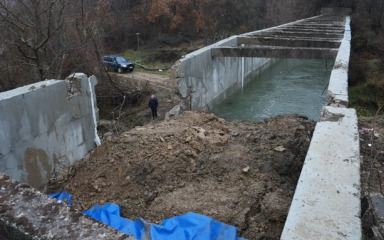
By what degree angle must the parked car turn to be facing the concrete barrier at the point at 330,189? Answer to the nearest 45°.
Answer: approximately 45° to its right

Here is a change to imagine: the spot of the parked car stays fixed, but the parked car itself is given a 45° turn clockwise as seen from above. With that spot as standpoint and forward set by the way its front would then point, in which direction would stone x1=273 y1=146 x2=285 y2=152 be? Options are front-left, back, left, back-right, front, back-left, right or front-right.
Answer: front

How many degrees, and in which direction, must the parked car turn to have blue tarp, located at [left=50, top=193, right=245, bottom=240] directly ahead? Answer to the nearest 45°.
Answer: approximately 45° to its right

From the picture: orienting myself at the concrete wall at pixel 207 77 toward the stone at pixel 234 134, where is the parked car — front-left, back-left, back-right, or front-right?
back-right

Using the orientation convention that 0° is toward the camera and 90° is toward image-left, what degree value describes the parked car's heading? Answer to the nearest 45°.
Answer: approximately 315°

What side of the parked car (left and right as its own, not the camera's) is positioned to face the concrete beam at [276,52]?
front

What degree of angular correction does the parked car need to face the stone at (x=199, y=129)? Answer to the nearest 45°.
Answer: approximately 45° to its right

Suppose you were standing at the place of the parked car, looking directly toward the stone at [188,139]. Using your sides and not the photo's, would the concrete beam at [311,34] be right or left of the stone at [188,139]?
left
